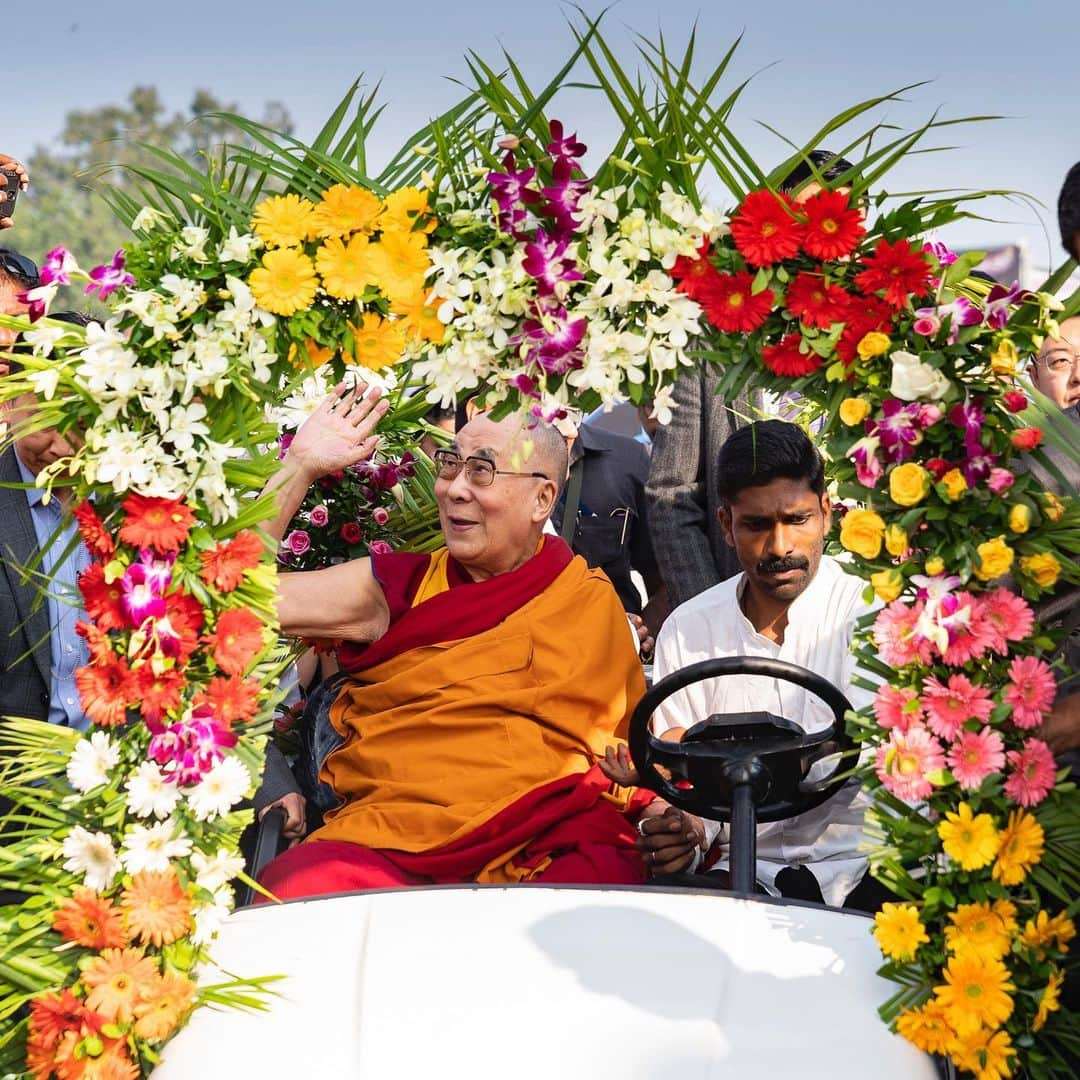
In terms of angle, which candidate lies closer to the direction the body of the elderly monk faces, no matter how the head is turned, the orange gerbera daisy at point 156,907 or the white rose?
the orange gerbera daisy

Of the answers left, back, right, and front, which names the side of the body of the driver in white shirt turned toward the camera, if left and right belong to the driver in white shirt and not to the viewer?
front

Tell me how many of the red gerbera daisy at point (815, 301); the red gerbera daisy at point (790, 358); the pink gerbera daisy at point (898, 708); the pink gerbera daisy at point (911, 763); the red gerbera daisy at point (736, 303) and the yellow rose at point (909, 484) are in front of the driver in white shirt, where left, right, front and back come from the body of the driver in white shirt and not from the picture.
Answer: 6

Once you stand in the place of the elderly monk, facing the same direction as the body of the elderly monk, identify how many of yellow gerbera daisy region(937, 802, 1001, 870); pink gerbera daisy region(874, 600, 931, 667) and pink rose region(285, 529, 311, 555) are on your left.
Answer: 2

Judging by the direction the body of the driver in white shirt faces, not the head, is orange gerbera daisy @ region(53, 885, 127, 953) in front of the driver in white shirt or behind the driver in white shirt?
in front

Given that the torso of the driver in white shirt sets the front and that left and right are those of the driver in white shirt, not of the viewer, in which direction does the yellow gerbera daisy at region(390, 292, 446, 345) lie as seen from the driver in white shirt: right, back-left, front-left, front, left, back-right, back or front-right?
front-right

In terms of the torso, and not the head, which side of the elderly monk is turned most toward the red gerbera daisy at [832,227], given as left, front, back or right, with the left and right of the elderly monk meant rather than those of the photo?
left

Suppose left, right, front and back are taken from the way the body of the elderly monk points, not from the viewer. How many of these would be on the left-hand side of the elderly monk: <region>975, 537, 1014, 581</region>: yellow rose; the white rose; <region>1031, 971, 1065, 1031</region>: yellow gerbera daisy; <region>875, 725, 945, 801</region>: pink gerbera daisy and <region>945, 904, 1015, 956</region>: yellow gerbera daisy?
5

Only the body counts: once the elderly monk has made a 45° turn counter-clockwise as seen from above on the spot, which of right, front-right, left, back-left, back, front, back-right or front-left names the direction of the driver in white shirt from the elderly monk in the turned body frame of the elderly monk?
left

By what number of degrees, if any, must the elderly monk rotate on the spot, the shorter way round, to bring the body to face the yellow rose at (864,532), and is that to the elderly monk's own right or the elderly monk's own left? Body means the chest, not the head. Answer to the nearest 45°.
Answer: approximately 90° to the elderly monk's own left

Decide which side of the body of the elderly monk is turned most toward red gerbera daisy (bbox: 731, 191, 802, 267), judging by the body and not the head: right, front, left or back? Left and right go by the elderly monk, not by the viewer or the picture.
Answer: left

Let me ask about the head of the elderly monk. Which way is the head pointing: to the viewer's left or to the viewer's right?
to the viewer's left

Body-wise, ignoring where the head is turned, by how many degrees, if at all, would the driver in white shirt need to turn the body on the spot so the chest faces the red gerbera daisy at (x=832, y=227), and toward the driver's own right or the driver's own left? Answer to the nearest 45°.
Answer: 0° — they already face it

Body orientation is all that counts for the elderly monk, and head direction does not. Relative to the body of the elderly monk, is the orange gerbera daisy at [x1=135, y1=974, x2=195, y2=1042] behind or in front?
in front
